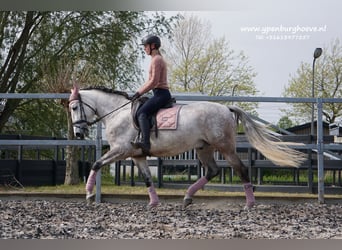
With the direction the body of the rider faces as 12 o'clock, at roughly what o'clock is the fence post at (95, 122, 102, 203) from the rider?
The fence post is roughly at 2 o'clock from the rider.

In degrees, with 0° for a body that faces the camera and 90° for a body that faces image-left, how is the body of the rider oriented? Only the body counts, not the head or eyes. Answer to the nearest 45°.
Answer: approximately 90°

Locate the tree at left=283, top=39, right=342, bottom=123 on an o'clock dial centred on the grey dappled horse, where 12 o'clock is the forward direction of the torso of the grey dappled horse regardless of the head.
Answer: The tree is roughly at 4 o'clock from the grey dappled horse.

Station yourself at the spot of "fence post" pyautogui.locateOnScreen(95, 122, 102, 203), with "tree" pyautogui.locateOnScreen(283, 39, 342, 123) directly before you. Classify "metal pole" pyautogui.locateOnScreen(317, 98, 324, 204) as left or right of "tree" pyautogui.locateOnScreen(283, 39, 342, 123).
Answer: right

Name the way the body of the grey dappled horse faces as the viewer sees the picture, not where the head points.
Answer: to the viewer's left

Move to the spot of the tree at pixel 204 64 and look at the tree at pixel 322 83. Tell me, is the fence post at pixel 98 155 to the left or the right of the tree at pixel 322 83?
right

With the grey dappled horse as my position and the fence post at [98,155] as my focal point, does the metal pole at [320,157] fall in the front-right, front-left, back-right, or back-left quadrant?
back-right

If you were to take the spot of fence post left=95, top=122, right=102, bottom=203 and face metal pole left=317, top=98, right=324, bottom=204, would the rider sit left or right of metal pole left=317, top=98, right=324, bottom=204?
right

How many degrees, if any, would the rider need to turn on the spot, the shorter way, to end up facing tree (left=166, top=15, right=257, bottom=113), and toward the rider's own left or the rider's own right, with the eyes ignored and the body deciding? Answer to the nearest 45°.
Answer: approximately 90° to the rider's own right

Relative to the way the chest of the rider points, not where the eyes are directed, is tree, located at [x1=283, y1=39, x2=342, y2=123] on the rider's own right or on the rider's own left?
on the rider's own right
